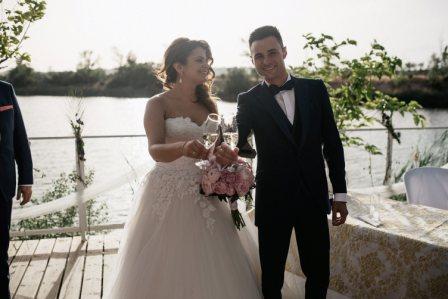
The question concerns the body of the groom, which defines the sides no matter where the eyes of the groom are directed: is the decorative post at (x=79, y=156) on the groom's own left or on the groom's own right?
on the groom's own right

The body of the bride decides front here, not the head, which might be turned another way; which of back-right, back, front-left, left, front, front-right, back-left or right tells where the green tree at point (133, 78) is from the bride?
back-left

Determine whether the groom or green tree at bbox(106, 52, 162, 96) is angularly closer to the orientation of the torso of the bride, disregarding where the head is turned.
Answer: the groom

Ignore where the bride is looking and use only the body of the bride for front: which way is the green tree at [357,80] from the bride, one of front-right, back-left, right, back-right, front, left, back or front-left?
left

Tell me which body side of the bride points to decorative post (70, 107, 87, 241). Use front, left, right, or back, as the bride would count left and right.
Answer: back

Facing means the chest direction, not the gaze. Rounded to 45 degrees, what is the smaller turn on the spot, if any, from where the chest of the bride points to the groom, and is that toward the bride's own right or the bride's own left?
0° — they already face them

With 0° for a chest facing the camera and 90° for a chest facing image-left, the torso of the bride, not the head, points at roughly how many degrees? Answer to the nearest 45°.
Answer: approximately 315°

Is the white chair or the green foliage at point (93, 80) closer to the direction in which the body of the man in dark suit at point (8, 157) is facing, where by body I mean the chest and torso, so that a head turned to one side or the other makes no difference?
the white chair

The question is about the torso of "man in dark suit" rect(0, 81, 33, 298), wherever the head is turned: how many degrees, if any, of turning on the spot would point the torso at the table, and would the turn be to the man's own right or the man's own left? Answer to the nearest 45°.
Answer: approximately 45° to the man's own left

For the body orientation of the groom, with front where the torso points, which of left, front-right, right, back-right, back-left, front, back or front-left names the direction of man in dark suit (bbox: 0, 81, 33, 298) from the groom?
right

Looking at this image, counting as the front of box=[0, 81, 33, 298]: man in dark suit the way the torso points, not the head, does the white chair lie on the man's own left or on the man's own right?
on the man's own left

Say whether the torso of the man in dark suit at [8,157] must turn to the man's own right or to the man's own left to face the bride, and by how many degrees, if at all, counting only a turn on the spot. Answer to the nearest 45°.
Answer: approximately 45° to the man's own left

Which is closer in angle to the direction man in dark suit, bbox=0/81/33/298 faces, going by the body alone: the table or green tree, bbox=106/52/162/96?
the table
